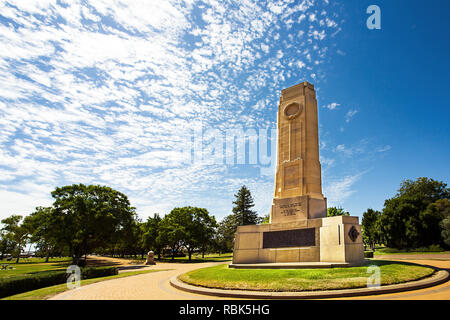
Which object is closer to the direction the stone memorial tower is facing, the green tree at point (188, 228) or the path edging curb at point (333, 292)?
the path edging curb

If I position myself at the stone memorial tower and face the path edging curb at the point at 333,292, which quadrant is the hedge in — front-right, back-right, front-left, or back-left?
front-right

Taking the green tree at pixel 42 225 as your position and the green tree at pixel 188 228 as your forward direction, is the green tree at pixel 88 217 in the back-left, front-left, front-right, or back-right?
front-right

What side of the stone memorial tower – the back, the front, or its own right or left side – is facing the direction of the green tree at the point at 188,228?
right

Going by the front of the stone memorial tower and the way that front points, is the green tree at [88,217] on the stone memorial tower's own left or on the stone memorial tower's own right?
on the stone memorial tower's own right

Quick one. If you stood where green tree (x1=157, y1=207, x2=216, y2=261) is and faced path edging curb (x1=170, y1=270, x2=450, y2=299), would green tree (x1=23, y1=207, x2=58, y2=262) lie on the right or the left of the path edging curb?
right

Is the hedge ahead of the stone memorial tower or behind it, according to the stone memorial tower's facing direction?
ahead

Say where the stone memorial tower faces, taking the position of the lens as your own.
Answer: facing the viewer and to the left of the viewer

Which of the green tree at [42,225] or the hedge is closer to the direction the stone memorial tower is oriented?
the hedge
